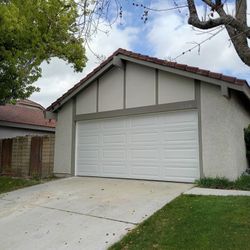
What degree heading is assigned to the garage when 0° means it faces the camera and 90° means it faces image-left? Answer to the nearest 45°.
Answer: approximately 45°

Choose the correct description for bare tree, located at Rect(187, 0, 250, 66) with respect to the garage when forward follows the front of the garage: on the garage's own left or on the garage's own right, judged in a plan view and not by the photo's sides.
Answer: on the garage's own left

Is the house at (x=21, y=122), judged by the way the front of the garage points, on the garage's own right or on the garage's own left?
on the garage's own right
